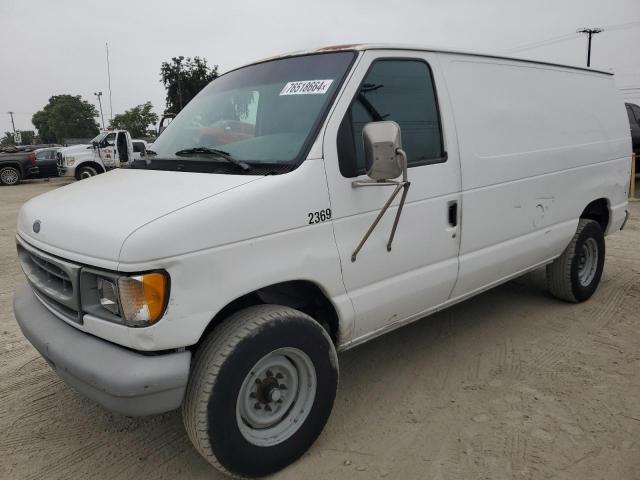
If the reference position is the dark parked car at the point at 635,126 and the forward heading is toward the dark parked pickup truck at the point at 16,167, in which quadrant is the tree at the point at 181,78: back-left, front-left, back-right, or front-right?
front-right

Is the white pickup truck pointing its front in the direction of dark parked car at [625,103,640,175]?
no

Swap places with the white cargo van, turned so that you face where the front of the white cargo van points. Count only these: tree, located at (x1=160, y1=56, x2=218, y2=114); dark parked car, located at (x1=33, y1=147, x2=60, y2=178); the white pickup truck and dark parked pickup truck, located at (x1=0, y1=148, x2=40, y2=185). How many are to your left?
0

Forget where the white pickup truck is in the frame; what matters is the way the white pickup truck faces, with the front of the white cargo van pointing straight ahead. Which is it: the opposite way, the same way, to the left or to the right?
the same way

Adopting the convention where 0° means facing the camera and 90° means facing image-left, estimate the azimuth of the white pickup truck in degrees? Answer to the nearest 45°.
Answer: approximately 45°

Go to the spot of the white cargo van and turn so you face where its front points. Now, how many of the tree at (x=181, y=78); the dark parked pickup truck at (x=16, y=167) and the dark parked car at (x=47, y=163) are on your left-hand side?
0

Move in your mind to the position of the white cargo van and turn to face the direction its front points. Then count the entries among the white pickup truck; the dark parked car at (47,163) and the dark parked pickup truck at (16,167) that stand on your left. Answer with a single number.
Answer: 0

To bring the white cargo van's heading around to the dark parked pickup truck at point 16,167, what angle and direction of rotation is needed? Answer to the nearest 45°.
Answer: approximately 90° to its right

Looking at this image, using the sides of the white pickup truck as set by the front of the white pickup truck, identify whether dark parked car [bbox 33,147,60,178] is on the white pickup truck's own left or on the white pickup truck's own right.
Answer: on the white pickup truck's own right

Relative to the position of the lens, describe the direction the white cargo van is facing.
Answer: facing the viewer and to the left of the viewer

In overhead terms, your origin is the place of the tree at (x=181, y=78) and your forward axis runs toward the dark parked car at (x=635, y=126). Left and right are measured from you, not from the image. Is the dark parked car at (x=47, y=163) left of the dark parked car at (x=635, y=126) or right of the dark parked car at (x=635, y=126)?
right

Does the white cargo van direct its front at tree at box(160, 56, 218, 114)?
no

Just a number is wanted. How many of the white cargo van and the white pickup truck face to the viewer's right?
0

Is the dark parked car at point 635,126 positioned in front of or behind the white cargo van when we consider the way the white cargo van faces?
behind

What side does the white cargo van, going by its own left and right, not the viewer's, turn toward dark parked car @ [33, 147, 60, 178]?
right
